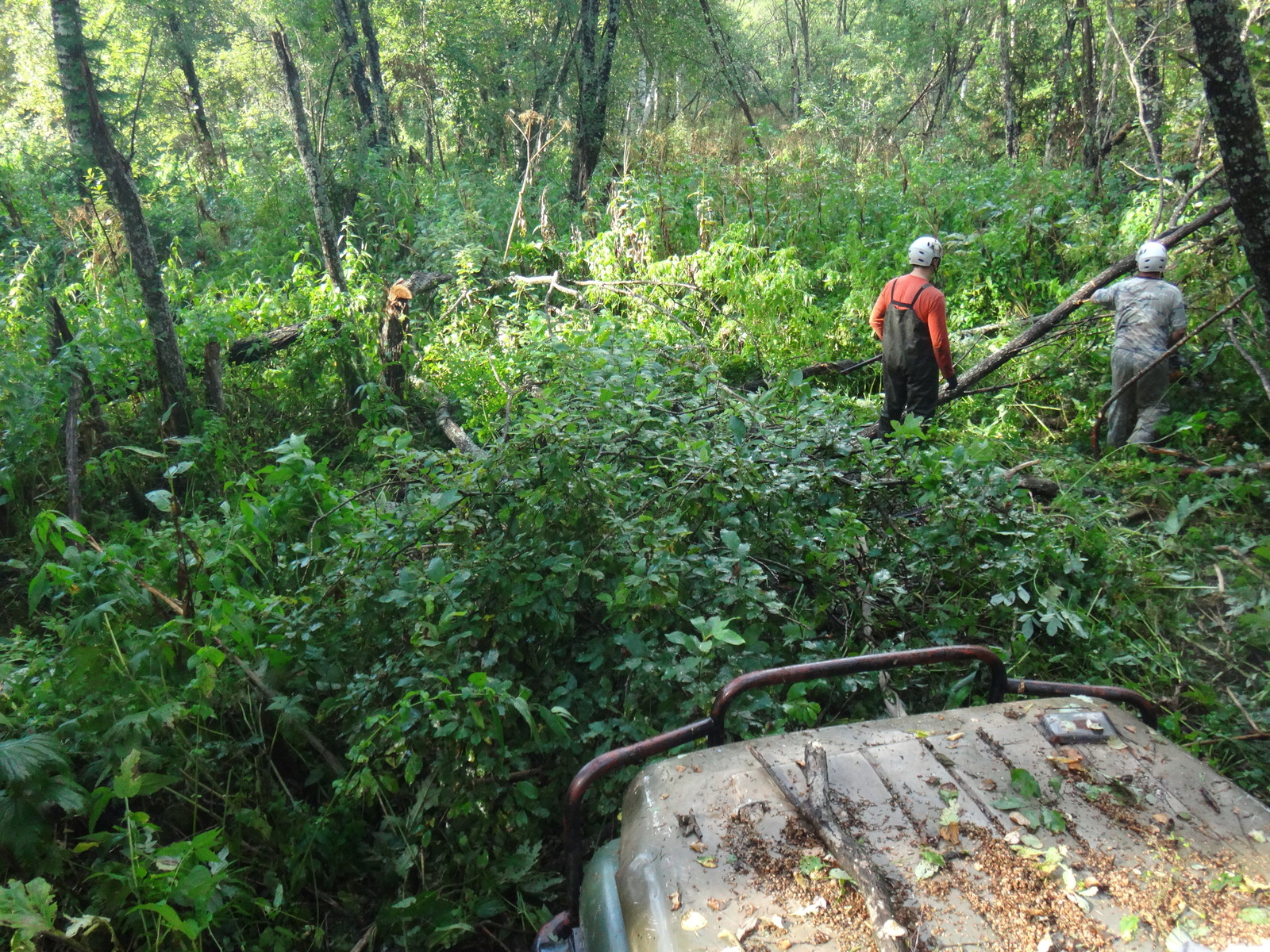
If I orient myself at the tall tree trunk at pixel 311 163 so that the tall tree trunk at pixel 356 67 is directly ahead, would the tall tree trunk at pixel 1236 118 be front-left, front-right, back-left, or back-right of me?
back-right

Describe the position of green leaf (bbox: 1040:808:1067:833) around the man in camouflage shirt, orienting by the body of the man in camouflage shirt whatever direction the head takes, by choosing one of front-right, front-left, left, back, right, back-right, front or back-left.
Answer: back

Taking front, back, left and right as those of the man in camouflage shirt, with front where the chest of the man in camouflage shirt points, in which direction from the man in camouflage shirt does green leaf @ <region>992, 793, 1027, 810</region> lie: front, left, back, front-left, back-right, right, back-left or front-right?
back

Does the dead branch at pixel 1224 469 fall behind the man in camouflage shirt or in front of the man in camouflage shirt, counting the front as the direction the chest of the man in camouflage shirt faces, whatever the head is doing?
behind

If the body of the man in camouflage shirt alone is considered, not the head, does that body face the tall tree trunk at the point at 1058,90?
yes

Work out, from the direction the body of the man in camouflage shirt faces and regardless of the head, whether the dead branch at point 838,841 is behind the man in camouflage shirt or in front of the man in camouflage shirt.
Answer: behind

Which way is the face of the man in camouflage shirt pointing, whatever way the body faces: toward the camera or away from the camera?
away from the camera

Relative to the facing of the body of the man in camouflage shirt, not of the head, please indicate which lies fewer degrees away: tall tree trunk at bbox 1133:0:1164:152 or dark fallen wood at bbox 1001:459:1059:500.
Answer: the tall tree trunk

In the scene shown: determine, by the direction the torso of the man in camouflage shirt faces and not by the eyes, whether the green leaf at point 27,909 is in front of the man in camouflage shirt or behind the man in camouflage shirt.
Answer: behind

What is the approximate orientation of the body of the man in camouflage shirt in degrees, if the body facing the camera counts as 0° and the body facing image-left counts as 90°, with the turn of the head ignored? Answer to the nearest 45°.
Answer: approximately 180°
